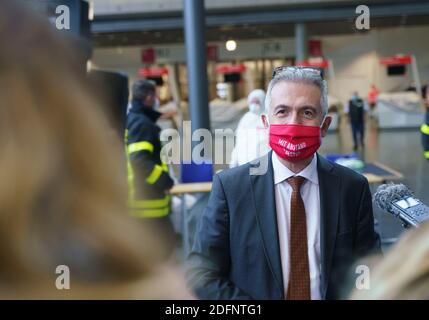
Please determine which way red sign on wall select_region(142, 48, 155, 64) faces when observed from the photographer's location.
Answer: facing the viewer

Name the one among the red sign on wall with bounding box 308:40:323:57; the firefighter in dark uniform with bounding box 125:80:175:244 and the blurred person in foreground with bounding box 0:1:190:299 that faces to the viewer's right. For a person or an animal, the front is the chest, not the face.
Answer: the firefighter in dark uniform

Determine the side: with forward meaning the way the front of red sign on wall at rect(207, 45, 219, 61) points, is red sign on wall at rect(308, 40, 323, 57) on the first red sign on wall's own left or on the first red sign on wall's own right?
on the first red sign on wall's own left

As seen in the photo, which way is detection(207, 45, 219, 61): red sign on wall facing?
toward the camera

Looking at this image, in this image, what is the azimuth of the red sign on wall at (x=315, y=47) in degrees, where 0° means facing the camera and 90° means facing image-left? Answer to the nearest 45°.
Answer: approximately 0°

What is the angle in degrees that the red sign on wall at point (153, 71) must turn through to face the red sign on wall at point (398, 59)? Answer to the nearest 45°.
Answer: approximately 45° to its left

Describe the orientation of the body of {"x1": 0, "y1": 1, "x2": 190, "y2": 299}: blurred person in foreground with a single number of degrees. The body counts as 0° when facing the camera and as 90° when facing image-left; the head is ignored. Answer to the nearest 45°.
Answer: approximately 180°

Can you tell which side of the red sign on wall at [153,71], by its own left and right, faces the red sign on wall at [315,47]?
left

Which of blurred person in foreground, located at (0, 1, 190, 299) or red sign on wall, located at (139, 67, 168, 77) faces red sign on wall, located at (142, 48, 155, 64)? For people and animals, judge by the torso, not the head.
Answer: the blurred person in foreground

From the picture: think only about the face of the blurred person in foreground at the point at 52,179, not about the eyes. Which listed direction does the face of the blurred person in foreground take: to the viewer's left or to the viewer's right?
to the viewer's right

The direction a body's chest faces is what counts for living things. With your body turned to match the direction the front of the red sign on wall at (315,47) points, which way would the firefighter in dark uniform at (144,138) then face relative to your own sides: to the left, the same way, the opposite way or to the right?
to the left

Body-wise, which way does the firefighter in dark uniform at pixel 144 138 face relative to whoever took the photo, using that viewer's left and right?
facing to the right of the viewer

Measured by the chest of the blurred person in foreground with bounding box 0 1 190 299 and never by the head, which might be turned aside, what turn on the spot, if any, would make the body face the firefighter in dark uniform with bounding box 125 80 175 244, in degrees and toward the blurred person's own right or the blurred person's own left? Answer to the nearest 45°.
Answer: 0° — they already face them
